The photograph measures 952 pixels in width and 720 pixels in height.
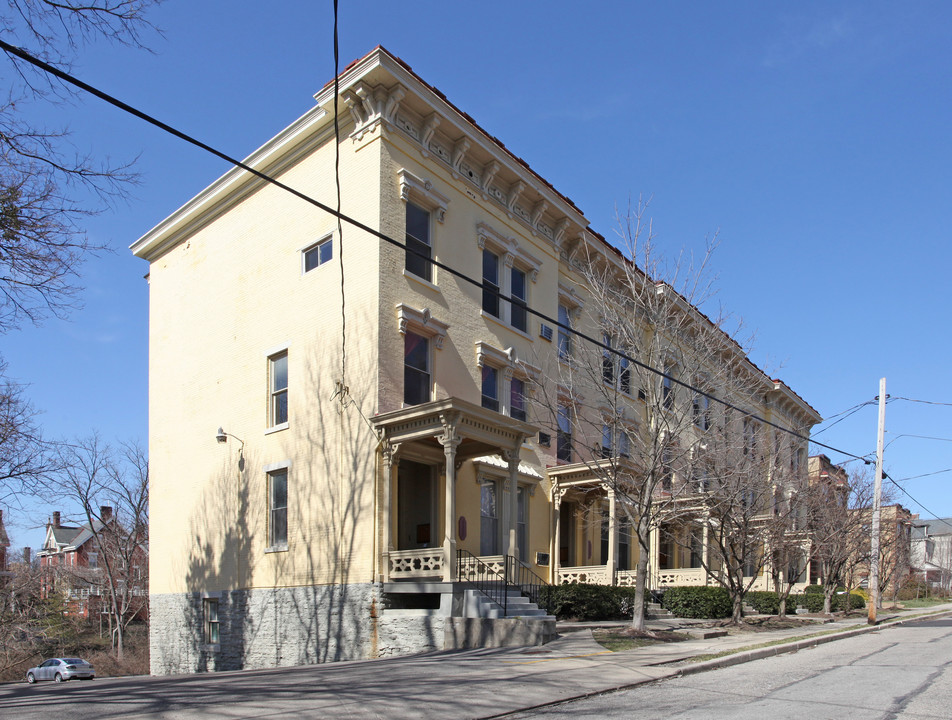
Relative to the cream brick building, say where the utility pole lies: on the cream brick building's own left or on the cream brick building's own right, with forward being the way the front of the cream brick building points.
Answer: on the cream brick building's own left

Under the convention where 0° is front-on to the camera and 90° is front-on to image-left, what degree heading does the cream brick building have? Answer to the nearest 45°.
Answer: approximately 315°

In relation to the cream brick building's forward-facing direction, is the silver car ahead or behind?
behind
